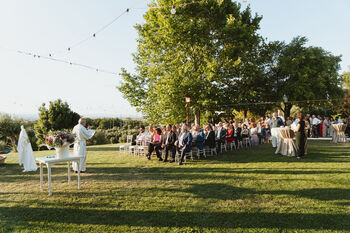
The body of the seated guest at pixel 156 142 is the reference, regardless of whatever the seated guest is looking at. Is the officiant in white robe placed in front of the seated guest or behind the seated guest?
in front

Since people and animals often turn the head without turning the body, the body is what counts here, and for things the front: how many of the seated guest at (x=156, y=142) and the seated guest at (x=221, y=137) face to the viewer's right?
0

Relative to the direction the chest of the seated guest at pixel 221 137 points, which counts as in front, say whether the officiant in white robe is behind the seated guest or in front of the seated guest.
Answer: in front

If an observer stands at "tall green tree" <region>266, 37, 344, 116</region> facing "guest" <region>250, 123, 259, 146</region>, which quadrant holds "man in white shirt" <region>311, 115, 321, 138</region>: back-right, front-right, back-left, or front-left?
front-left

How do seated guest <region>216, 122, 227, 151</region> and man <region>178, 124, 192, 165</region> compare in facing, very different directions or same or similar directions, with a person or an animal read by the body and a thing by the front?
same or similar directions

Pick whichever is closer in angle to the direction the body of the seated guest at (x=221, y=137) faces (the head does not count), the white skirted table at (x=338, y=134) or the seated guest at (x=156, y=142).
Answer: the seated guest

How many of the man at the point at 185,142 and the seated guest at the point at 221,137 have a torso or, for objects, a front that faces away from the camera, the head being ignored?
0

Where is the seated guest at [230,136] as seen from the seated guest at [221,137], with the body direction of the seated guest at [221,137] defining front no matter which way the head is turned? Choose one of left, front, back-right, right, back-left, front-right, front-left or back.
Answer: back

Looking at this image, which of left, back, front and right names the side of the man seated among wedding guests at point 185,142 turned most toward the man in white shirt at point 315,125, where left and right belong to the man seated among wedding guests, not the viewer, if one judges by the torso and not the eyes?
back

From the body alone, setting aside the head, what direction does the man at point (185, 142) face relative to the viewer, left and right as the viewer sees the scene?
facing the viewer and to the left of the viewer

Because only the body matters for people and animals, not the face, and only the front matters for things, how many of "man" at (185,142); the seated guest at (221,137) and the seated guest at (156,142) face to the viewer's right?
0

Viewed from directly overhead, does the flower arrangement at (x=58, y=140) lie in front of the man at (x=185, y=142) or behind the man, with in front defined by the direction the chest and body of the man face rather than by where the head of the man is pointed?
in front
